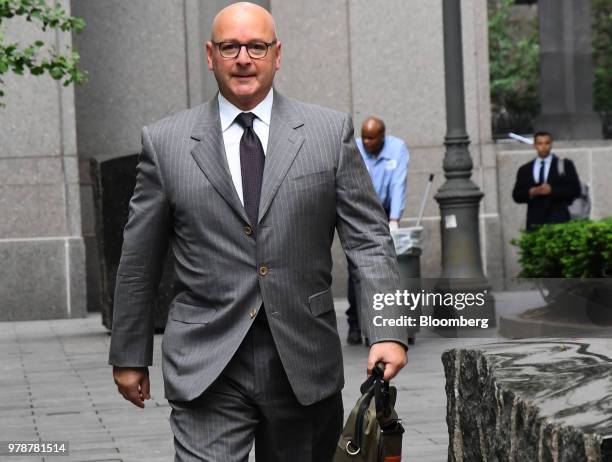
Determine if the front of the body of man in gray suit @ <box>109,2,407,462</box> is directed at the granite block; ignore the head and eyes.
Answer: no

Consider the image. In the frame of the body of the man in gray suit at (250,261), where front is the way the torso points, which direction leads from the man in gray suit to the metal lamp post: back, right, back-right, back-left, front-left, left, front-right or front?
back

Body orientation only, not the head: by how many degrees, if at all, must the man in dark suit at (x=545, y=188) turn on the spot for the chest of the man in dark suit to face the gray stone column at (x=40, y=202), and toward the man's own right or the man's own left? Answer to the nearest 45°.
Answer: approximately 90° to the man's own right

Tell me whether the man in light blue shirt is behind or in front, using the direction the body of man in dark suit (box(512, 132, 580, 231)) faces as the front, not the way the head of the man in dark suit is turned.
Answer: in front

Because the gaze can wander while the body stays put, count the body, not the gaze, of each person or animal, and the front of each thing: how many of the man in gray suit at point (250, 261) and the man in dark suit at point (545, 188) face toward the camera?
2

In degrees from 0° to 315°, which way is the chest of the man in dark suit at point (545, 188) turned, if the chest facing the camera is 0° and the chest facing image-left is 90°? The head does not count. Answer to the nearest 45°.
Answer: approximately 0°

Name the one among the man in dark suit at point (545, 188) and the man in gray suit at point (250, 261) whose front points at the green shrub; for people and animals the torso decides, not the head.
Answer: the man in dark suit at point (545, 188)

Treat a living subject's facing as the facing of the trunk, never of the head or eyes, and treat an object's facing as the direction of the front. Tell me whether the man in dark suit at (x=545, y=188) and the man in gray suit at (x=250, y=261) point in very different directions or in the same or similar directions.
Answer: same or similar directions

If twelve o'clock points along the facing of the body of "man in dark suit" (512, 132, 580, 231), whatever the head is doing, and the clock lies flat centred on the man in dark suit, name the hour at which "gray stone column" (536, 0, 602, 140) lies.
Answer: The gray stone column is roughly at 6 o'clock from the man in dark suit.

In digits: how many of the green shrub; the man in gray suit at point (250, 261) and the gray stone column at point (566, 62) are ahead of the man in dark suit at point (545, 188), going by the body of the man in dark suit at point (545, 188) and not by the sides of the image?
2

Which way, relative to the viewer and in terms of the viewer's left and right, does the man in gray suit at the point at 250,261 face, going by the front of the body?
facing the viewer

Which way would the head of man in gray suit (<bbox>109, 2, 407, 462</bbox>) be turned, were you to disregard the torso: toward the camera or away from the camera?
toward the camera

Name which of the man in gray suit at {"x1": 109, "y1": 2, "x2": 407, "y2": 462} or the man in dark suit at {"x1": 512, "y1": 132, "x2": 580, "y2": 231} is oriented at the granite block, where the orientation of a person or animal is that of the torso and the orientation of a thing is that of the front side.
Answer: the man in dark suit at {"x1": 512, "y1": 132, "x2": 580, "y2": 231}

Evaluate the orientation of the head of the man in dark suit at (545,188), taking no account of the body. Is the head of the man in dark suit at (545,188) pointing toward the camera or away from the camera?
toward the camera

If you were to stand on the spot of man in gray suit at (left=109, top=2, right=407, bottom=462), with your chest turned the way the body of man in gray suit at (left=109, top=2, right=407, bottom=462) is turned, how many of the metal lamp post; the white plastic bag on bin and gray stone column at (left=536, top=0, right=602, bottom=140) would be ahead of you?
0

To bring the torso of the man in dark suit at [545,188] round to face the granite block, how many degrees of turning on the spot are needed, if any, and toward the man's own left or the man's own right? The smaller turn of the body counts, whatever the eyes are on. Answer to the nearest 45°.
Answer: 0° — they already face it
